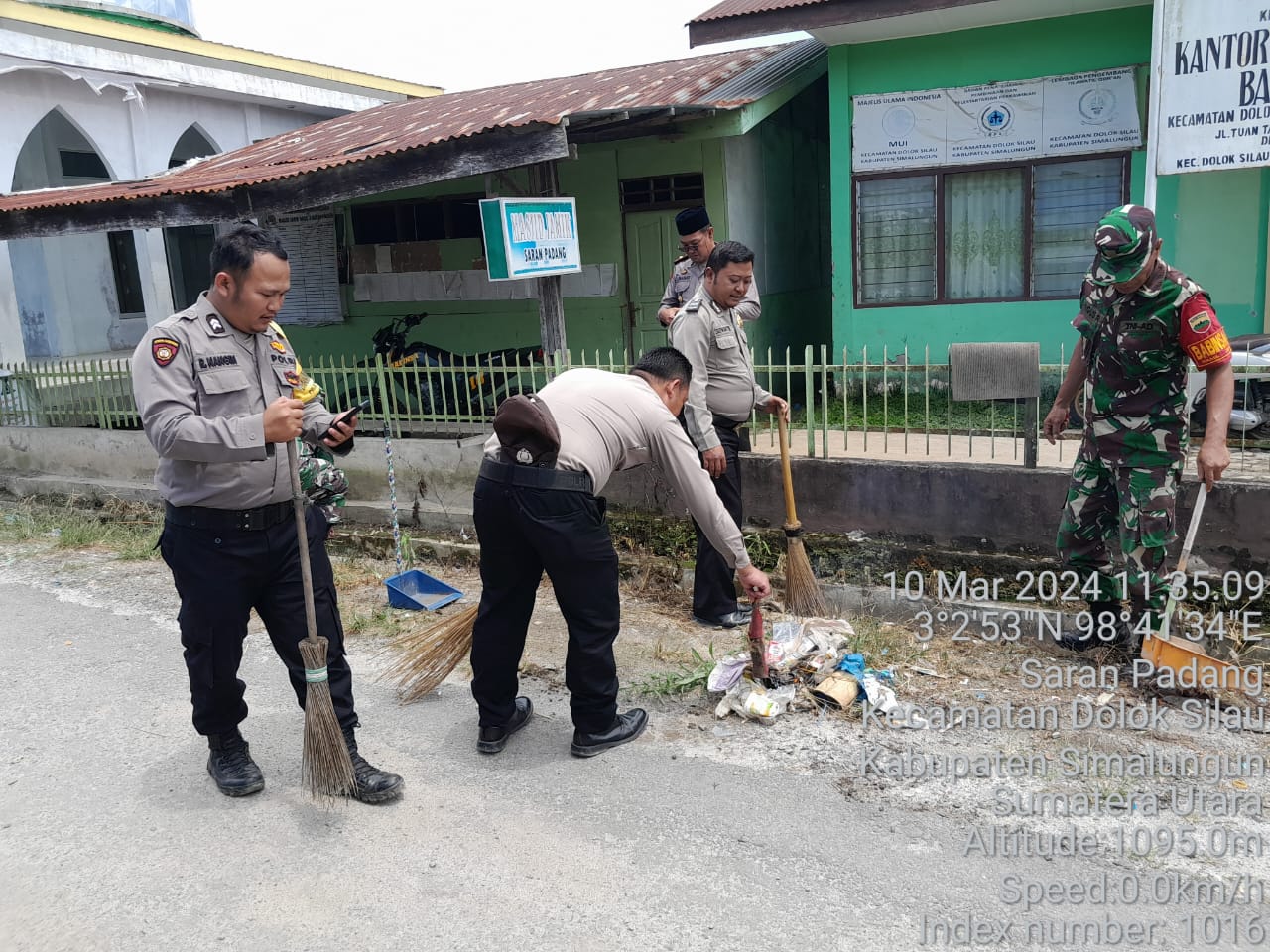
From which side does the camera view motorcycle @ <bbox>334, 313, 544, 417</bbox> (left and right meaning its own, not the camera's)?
left

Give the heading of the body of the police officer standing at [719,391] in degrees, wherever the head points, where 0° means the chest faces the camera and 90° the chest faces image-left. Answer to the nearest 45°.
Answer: approximately 315°

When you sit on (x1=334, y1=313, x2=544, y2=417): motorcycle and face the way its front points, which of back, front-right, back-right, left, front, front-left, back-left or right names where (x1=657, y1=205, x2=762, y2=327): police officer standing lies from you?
back-left

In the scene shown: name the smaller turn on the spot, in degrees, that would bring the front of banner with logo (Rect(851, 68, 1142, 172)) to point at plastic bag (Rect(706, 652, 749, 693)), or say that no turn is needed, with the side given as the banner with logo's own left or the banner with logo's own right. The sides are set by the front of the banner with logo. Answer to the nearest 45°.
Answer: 0° — it already faces it

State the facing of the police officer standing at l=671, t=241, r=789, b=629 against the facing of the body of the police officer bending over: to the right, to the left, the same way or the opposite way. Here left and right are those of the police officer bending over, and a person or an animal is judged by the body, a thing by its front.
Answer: to the right

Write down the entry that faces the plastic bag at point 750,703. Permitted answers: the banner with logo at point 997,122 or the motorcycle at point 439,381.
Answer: the banner with logo

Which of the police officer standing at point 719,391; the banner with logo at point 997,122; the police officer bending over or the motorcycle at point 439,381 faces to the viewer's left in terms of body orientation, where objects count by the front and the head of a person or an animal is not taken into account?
the motorcycle

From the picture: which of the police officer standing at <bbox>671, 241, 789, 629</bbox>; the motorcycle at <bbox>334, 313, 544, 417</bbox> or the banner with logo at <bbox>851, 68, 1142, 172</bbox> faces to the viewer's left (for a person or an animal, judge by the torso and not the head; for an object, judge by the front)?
the motorcycle

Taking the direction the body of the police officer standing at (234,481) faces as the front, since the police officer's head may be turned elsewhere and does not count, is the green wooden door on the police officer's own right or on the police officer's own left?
on the police officer's own left
